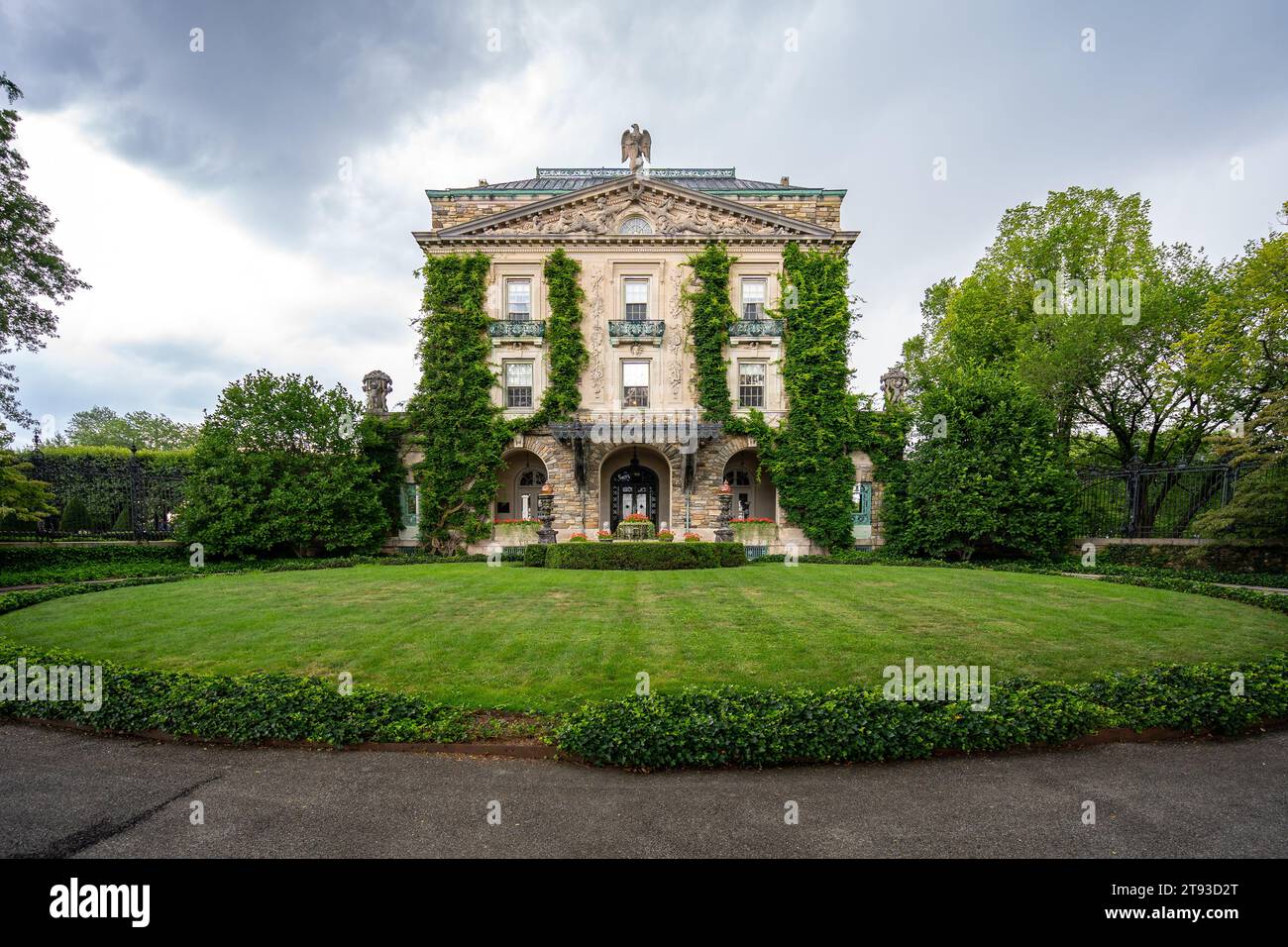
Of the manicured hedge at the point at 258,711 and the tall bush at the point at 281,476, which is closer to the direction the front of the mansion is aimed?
the manicured hedge

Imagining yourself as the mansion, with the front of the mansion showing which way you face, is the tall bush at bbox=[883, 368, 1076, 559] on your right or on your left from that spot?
on your left

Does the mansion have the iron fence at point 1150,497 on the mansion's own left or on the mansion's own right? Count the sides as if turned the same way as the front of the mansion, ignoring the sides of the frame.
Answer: on the mansion's own left

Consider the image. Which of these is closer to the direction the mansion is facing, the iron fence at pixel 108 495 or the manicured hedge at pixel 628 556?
the manicured hedge

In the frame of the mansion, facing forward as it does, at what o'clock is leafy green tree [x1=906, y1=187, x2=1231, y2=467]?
The leafy green tree is roughly at 9 o'clock from the mansion.

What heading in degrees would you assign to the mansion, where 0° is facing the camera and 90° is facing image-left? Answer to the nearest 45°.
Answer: approximately 0°

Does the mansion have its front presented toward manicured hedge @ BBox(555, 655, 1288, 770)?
yes

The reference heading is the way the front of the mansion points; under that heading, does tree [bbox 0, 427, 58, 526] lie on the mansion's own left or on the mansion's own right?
on the mansion's own right

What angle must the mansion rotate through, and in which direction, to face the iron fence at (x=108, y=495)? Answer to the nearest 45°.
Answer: approximately 90° to its right
